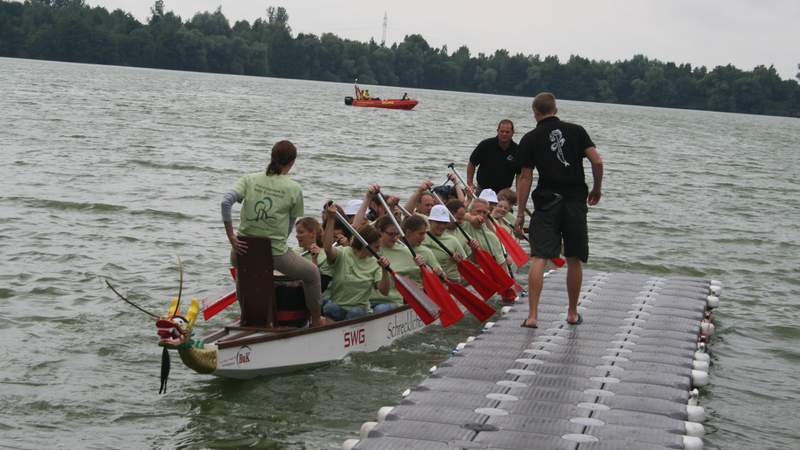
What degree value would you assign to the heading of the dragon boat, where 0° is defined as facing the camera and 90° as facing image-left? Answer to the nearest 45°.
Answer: approximately 45°

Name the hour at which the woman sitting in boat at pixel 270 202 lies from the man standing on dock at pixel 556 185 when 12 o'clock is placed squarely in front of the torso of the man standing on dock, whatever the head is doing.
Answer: The woman sitting in boat is roughly at 8 o'clock from the man standing on dock.

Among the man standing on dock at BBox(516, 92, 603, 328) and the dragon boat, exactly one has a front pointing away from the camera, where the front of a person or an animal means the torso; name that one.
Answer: the man standing on dock

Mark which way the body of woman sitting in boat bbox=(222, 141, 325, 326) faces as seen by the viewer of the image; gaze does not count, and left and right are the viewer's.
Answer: facing away from the viewer and to the right of the viewer

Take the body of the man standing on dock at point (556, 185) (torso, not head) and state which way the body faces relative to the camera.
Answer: away from the camera

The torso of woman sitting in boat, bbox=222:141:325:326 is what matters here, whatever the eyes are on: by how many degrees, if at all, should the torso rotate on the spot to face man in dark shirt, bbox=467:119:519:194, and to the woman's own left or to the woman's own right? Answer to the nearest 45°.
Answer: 0° — they already face them

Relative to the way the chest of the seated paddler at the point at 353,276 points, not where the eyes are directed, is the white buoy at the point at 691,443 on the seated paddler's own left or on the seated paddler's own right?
on the seated paddler's own left

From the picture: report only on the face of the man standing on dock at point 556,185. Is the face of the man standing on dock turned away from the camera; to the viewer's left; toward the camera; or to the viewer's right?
away from the camera

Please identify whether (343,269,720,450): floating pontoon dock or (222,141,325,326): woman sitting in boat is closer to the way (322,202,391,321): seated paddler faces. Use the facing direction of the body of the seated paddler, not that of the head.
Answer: the woman sitting in boat

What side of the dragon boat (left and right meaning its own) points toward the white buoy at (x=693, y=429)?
left
